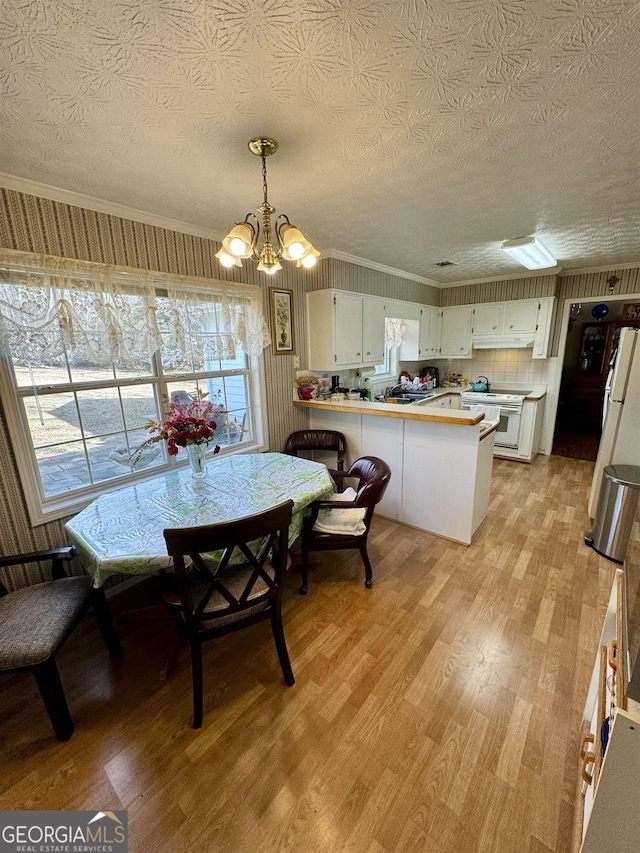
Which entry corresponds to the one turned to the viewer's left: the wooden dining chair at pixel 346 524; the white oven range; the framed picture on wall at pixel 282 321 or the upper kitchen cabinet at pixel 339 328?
the wooden dining chair

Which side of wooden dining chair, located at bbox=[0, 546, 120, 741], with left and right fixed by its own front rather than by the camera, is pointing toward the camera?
right

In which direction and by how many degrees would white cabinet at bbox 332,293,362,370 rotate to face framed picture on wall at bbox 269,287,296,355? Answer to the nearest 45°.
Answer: approximately 90° to its right

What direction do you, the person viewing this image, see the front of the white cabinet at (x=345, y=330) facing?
facing the viewer and to the right of the viewer

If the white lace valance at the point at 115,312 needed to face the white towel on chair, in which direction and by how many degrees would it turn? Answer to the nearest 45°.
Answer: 0° — it already faces it

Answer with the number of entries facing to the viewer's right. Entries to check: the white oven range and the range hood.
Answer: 0

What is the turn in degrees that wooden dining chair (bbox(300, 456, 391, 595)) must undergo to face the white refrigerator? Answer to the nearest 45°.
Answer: approximately 180°

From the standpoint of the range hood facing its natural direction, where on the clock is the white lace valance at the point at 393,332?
The white lace valance is roughly at 2 o'clock from the range hood.

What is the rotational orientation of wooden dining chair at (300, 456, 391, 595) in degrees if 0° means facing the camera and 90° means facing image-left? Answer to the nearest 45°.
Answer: approximately 90°

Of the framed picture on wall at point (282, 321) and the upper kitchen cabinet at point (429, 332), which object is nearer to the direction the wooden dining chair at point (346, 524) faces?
the framed picture on wall

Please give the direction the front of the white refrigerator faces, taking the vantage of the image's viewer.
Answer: facing to the left of the viewer

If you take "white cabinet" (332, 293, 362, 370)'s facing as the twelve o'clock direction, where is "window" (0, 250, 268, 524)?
The window is roughly at 3 o'clock from the white cabinet.

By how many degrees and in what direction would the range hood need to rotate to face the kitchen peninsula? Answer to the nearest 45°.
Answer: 0° — it already faces it

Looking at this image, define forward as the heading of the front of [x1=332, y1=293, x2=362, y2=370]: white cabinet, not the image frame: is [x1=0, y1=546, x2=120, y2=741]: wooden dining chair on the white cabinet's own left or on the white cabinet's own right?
on the white cabinet's own right

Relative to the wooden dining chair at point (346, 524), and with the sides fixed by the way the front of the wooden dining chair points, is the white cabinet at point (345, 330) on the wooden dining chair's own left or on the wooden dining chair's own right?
on the wooden dining chair's own right
